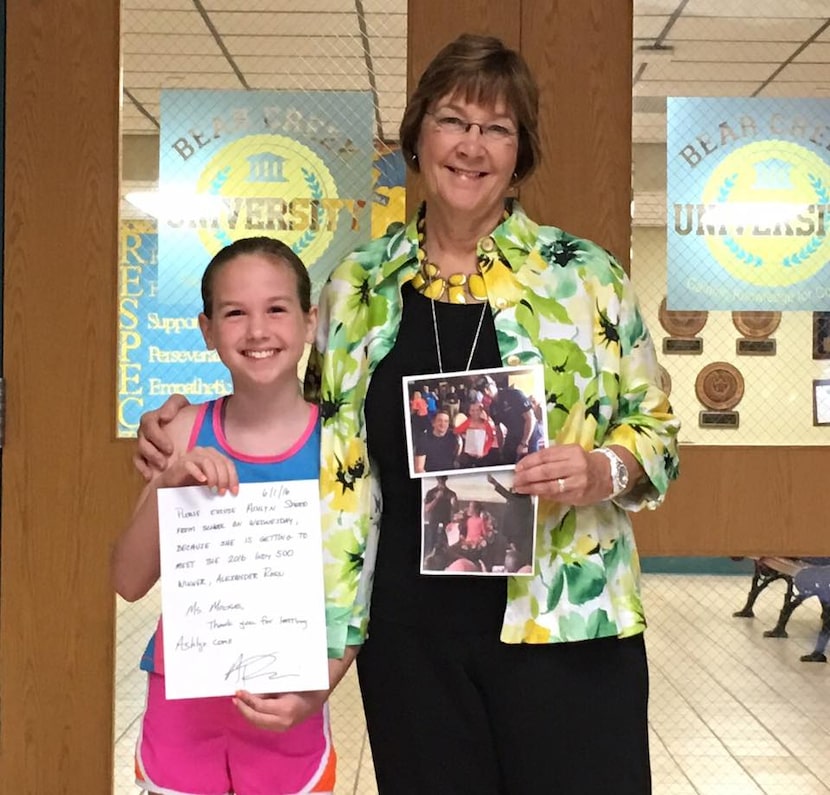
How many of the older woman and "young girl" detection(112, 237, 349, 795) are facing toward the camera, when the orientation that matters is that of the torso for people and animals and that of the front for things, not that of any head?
2

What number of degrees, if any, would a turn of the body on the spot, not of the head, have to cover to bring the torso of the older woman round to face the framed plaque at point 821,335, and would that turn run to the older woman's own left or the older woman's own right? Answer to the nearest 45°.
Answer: approximately 135° to the older woman's own left

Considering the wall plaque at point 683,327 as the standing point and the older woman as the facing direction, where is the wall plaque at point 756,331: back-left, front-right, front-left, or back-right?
back-left

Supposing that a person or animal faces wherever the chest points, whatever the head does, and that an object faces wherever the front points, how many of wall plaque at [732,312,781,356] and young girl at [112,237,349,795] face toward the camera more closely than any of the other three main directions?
2

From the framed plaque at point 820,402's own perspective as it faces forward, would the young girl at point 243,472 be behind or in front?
in front

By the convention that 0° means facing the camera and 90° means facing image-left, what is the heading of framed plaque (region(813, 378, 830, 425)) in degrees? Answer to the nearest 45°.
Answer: approximately 0°
